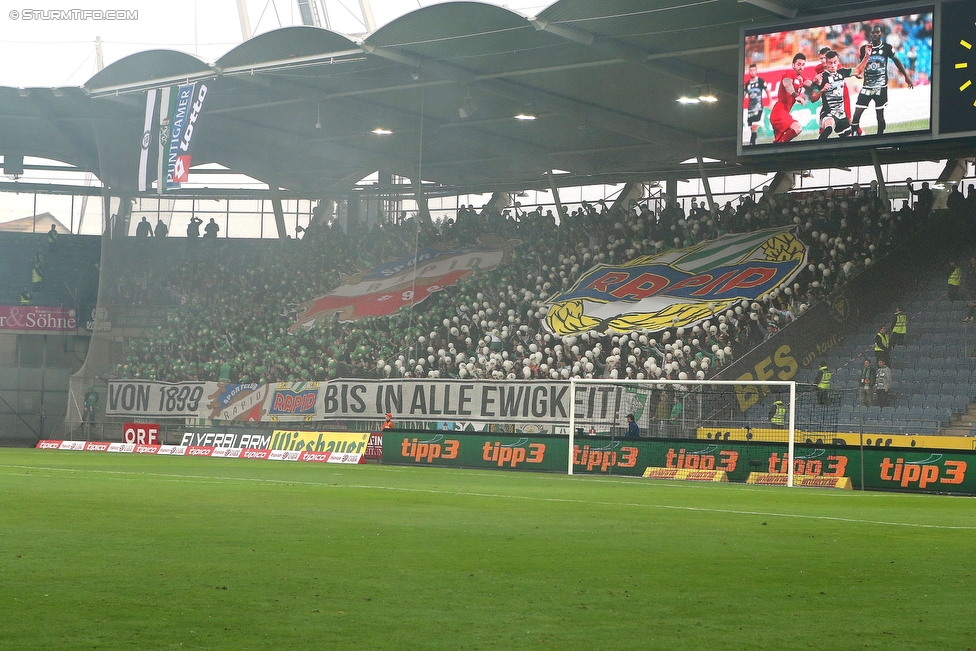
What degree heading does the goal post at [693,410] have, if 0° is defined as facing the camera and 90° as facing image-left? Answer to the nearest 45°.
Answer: approximately 45°

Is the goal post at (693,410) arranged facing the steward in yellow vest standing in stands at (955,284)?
no

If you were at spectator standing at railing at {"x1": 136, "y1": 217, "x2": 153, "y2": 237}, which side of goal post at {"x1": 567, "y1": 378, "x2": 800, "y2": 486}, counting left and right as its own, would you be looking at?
right

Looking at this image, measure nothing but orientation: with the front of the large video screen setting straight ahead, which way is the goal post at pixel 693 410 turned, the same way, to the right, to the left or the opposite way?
the same way

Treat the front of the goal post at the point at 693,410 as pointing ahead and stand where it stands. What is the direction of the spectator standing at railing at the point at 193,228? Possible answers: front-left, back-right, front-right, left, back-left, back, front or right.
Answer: right

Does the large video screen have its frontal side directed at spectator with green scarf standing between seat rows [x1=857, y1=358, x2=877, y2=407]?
no

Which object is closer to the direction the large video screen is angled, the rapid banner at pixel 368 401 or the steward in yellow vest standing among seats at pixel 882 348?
the rapid banner

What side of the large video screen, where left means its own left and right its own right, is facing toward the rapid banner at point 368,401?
right

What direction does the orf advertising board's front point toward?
toward the camera

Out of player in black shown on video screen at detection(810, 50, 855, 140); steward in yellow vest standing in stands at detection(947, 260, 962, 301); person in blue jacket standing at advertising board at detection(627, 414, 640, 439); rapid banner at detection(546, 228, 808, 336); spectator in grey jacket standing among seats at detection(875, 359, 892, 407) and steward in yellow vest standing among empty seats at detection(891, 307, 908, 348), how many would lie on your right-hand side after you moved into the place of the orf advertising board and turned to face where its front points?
0

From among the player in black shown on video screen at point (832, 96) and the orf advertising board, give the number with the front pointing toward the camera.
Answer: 2
